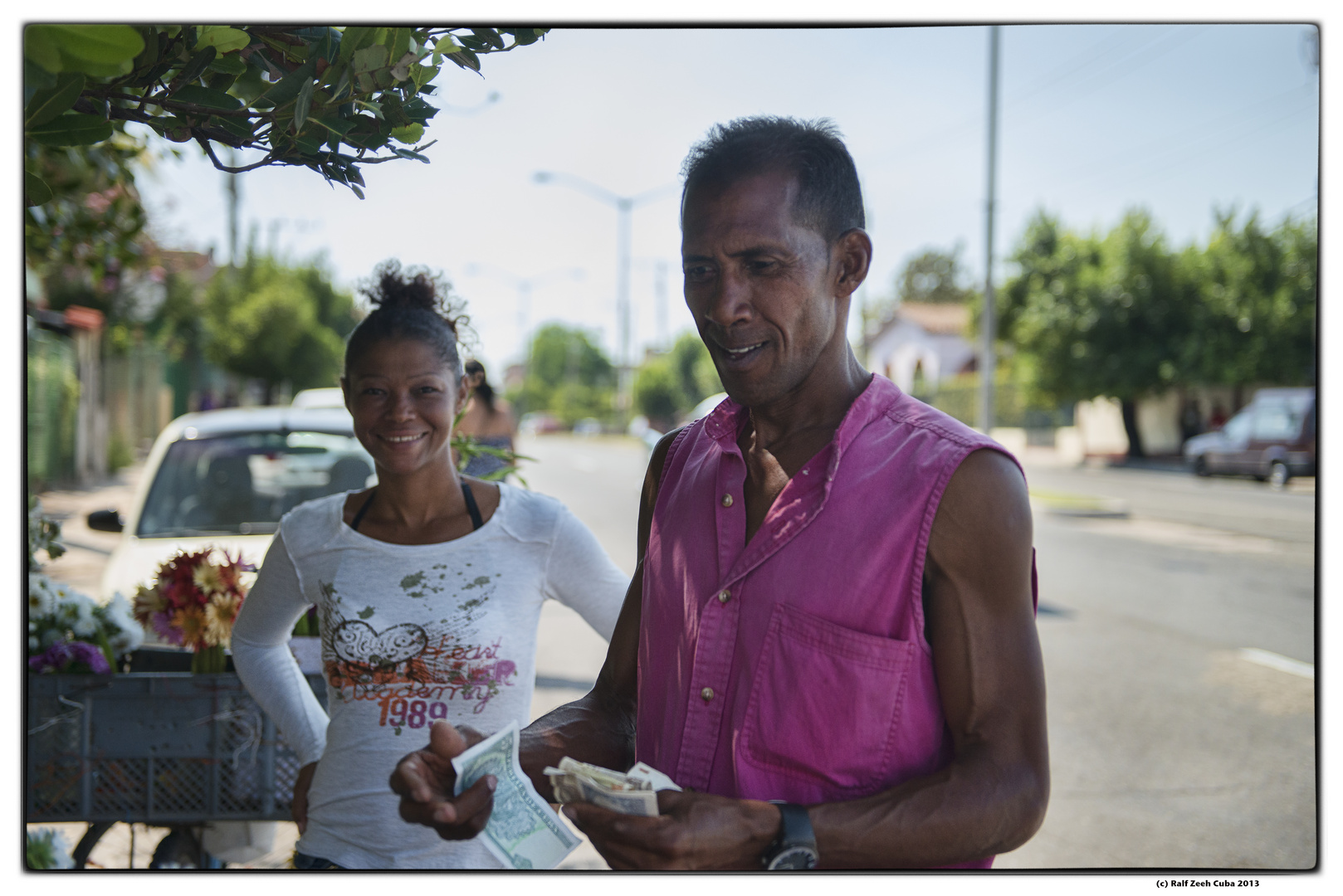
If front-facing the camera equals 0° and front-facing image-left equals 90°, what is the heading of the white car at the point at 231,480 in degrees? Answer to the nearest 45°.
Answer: approximately 0°

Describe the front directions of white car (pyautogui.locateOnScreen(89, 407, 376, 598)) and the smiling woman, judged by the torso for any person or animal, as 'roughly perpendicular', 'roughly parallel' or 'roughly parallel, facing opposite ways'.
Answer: roughly parallel

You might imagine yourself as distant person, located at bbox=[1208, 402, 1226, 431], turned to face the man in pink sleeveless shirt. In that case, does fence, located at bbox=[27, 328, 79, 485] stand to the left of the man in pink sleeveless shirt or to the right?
right

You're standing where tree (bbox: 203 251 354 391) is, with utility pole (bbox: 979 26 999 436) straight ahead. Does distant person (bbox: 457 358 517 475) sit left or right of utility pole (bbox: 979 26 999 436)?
right

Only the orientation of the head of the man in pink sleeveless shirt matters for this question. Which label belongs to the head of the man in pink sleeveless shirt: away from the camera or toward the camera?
toward the camera

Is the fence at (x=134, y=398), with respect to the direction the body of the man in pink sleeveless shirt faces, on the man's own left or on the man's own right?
on the man's own right

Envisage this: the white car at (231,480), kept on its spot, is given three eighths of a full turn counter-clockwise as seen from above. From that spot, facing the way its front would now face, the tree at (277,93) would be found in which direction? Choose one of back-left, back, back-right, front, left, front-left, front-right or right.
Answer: back-right

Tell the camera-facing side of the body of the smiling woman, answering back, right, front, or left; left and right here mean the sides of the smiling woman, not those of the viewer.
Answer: front

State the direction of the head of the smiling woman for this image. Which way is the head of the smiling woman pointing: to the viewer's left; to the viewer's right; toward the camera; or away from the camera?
toward the camera

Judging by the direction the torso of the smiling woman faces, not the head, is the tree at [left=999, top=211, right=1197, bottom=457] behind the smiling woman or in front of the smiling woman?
behind

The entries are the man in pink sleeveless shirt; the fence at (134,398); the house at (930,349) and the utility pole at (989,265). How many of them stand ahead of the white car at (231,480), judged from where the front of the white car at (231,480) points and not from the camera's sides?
1

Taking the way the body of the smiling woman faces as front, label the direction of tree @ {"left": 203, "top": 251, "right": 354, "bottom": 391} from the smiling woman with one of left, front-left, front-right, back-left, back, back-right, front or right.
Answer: back

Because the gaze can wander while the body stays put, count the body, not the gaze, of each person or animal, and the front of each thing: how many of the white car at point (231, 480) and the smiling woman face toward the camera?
2

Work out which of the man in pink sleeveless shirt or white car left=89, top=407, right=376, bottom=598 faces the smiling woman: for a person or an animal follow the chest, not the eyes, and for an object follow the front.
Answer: the white car
